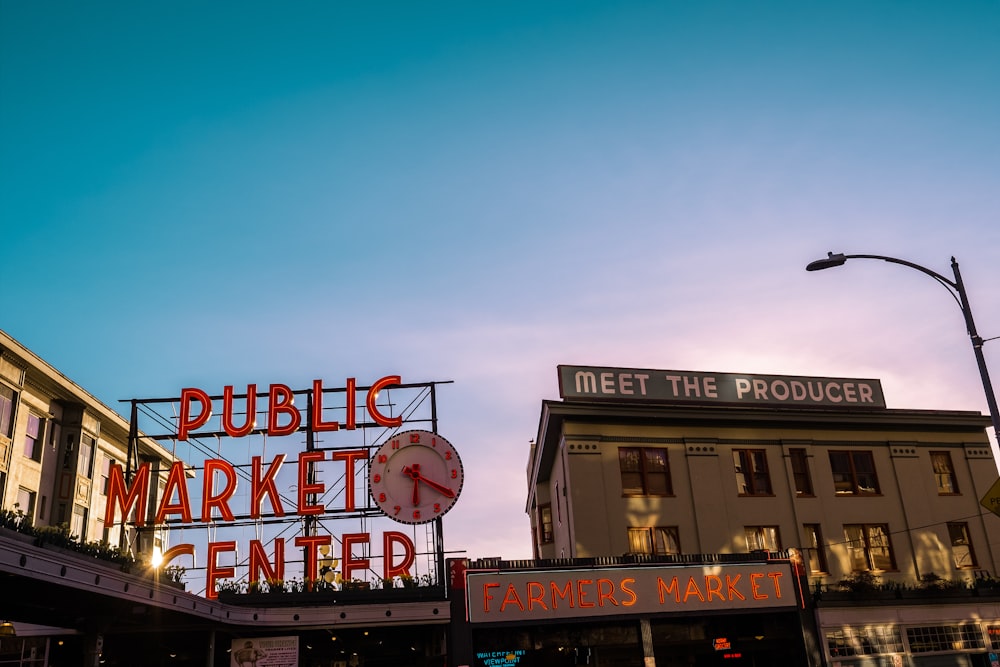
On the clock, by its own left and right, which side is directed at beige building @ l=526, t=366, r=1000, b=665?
left

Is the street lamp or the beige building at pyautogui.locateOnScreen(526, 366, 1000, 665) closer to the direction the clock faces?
the street lamp

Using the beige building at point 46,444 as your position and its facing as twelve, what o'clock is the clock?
The clock is roughly at 12 o'clock from the beige building.

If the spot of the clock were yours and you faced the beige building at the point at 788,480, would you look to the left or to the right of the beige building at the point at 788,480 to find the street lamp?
right

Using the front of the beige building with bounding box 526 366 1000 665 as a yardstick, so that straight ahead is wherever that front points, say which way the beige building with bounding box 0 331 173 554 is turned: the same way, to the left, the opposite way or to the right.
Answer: to the left

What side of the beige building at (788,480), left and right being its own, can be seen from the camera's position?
front

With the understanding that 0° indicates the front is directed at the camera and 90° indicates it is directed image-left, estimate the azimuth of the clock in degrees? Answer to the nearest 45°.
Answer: approximately 0°

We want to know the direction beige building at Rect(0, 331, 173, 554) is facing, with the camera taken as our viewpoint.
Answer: facing the viewer and to the right of the viewer

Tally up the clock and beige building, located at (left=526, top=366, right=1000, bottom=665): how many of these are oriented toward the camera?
2

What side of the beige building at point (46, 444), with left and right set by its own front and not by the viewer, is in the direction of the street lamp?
front

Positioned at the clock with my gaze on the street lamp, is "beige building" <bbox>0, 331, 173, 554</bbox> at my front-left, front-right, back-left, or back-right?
back-right

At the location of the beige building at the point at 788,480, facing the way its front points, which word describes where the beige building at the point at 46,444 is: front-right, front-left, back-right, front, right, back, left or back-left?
right

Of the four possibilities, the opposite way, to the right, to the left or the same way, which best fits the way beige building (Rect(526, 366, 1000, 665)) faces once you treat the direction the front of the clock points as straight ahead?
the same way

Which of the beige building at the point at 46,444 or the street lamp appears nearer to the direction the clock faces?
the street lamp

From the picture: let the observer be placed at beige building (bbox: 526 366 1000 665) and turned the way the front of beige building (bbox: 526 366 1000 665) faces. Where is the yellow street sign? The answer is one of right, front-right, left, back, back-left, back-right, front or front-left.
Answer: front

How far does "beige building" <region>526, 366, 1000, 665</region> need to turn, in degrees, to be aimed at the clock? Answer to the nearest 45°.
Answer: approximately 90° to its right
